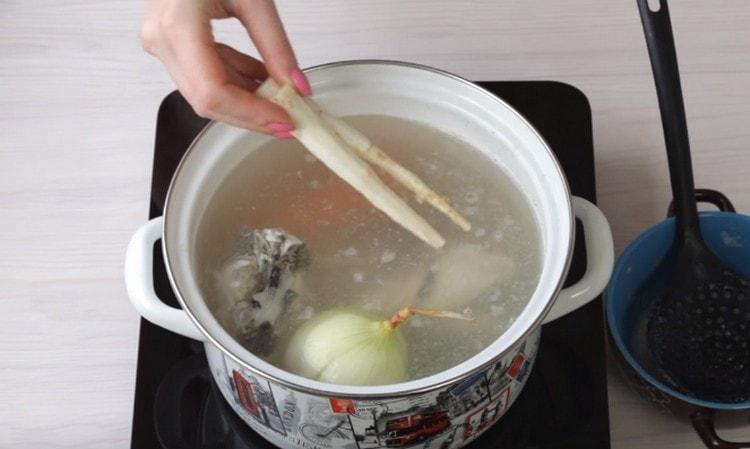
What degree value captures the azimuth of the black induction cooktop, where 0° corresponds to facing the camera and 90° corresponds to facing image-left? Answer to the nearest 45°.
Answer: approximately 0°
